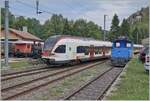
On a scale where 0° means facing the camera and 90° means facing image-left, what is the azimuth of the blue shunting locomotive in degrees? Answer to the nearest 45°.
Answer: approximately 0°

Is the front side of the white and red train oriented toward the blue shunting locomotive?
no
